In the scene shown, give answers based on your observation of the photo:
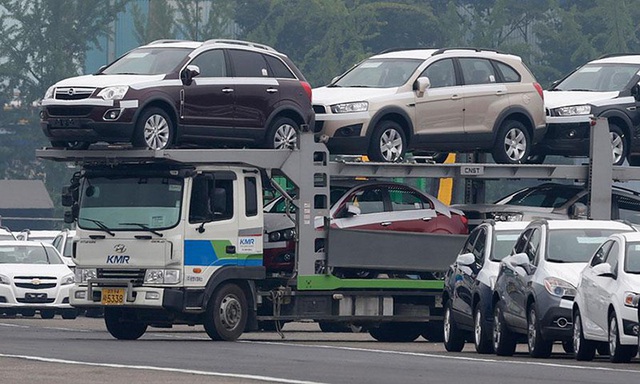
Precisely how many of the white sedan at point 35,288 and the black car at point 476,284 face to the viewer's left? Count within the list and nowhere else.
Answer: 0

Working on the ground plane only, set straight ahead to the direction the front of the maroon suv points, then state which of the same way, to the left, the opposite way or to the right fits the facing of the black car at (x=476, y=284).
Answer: to the left

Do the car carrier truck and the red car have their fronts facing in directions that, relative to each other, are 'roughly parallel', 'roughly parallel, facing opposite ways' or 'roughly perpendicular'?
roughly parallel

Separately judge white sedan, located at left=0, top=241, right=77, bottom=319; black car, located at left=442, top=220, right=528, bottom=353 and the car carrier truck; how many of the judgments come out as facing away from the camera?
0

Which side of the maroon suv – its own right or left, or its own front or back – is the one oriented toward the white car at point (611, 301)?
left

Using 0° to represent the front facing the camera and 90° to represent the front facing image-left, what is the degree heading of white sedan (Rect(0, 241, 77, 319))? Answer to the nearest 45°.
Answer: approximately 0°

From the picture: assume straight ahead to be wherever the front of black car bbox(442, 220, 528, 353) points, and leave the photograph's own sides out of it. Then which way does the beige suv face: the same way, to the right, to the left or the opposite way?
to the right

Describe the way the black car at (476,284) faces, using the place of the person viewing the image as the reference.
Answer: facing the viewer and to the right of the viewer

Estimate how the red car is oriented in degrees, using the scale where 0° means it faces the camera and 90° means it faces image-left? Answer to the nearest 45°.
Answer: approximately 45°

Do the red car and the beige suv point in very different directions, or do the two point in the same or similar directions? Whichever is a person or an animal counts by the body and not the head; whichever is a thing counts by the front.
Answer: same or similar directions
